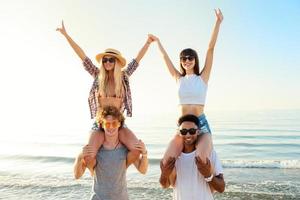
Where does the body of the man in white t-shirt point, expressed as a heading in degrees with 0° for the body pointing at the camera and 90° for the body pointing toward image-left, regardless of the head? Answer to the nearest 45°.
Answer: approximately 0°

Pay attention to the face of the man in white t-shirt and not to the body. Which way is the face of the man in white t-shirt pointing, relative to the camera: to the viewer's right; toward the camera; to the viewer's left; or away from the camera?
toward the camera

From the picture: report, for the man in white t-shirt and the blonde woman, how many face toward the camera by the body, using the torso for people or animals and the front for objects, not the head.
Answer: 2

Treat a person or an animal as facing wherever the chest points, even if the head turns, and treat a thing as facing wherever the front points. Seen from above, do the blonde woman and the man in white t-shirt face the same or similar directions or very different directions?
same or similar directions

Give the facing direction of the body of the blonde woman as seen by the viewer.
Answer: toward the camera

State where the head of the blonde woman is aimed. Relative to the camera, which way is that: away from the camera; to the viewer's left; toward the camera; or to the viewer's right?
toward the camera

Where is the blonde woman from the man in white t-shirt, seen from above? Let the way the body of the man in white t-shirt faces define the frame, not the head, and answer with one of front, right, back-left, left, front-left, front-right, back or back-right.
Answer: back-right

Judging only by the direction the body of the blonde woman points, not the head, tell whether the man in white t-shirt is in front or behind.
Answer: in front
